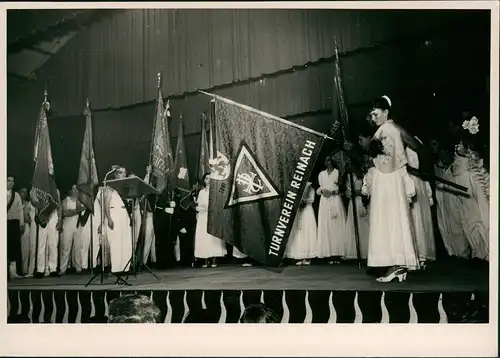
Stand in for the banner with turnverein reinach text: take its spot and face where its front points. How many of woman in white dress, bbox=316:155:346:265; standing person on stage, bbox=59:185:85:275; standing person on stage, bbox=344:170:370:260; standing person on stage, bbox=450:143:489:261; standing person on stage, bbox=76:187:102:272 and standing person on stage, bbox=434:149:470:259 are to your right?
2

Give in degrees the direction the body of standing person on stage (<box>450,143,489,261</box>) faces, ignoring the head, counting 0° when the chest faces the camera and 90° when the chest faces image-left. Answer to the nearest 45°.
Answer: approximately 90°

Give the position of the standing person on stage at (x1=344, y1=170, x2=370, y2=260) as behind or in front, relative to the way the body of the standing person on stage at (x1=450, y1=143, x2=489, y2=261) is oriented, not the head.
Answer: in front

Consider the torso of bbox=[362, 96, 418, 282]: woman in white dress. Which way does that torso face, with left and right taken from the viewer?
facing to the left of the viewer

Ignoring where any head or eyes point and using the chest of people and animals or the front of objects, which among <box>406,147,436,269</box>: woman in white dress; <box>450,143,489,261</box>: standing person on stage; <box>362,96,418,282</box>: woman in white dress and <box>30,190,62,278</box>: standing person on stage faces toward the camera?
<box>30,190,62,278</box>: standing person on stage

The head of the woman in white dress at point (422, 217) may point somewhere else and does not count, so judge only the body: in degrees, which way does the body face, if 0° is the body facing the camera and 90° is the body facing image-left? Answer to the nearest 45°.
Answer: approximately 90°

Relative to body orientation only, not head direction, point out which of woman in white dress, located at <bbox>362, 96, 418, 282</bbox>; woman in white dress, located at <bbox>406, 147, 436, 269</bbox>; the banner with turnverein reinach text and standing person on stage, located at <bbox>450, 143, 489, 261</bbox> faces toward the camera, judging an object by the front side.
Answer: the banner with turnverein reinach text

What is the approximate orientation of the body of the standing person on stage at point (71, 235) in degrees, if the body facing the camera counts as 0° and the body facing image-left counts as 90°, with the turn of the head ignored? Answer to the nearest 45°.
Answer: approximately 315°

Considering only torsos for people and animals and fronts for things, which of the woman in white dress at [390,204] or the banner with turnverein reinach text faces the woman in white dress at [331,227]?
the woman in white dress at [390,204]

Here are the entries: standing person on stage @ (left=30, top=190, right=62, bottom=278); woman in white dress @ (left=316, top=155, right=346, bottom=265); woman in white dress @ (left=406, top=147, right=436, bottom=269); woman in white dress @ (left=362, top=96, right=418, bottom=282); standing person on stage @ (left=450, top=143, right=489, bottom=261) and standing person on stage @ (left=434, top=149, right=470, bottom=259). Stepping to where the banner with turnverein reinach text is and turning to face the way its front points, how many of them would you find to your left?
5
